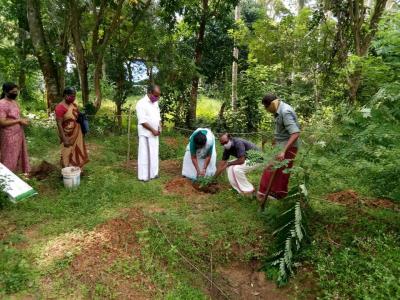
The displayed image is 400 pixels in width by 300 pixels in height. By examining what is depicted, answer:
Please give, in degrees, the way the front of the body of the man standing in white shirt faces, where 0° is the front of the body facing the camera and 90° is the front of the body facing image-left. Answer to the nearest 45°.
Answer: approximately 315°

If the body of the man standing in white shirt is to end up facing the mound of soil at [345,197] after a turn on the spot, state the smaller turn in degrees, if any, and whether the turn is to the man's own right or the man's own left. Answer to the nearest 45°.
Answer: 0° — they already face it

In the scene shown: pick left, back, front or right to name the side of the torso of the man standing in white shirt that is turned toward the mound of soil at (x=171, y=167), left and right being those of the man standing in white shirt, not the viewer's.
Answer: left

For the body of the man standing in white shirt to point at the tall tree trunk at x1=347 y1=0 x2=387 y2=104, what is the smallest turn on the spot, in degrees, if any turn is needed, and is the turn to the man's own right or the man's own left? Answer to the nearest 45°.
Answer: approximately 90° to the man's own left

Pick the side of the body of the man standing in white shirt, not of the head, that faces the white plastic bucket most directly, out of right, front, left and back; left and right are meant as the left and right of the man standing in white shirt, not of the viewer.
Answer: right

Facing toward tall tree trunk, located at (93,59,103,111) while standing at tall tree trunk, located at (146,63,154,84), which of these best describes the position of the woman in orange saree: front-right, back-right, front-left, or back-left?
front-left

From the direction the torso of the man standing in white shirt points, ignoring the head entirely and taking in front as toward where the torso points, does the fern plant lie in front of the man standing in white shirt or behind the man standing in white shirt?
in front

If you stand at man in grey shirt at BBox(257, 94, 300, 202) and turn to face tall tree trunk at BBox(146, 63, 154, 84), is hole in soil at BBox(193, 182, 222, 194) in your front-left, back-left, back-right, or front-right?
front-left

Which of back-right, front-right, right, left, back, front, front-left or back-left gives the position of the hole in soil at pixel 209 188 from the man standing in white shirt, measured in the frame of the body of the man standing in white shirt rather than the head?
front

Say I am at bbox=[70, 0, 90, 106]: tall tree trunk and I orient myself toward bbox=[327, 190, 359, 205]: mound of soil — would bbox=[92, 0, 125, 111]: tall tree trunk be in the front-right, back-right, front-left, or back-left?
front-left

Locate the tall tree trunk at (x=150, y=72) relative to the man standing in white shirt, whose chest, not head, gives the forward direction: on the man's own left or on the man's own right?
on the man's own left

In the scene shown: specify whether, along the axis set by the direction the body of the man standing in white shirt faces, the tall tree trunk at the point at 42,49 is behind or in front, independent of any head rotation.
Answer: behind

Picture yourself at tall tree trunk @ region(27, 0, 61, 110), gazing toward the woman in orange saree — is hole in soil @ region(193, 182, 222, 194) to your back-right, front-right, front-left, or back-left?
front-left
